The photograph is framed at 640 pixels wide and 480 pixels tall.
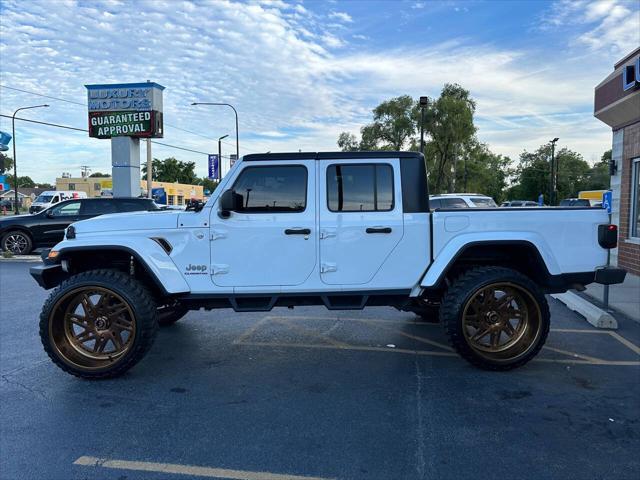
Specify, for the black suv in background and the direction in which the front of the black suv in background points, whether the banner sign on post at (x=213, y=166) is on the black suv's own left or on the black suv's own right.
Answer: on the black suv's own right

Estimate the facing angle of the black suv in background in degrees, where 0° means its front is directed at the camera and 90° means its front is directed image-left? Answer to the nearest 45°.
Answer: approximately 90°

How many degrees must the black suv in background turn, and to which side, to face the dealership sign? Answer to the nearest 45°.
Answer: approximately 90° to its right

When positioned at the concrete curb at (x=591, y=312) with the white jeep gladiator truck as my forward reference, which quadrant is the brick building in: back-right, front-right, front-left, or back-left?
back-right

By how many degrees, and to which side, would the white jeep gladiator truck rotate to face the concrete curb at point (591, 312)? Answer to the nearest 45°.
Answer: approximately 135° to its right

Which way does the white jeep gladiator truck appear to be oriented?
to the viewer's left

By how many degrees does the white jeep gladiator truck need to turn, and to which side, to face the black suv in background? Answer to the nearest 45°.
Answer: approximately 45° to its right

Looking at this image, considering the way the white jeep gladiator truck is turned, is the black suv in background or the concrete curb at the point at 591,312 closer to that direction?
the black suv in background

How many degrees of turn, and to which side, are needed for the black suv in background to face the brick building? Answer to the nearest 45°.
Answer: approximately 135° to its left
